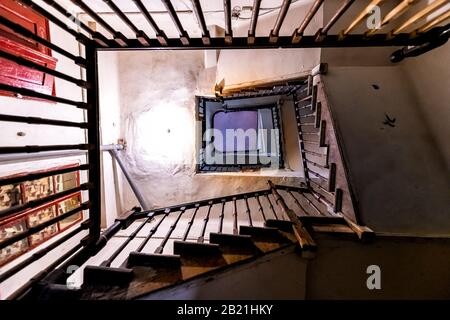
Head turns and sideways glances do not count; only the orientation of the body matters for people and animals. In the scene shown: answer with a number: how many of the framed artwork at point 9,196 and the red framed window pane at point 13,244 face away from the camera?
0

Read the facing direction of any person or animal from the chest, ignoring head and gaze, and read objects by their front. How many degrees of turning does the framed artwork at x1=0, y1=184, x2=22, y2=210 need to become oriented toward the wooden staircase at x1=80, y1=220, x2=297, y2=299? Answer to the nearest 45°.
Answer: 0° — it already faces it

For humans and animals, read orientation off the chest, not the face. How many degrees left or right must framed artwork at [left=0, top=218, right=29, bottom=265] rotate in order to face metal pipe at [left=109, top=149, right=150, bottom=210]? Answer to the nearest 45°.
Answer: approximately 90° to its left

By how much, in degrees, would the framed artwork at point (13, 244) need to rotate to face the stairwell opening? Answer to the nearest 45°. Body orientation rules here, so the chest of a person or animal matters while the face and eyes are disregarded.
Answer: approximately 45° to its left

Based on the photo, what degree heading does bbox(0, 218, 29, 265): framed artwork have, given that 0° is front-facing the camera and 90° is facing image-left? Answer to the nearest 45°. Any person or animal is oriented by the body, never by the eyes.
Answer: approximately 315°

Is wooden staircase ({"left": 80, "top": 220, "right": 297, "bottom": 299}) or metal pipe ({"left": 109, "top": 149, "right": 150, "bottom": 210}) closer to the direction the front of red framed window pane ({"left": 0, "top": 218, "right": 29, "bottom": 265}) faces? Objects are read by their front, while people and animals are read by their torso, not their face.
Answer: the wooden staircase

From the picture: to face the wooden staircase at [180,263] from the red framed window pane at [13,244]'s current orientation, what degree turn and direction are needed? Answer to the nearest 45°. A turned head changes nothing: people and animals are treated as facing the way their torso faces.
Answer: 0° — it already faces it
